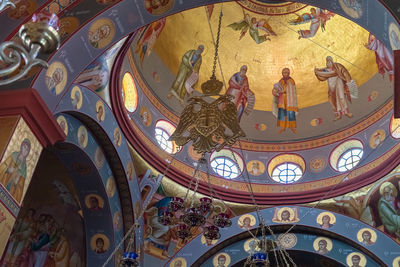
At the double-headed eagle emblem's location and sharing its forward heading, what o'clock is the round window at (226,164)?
The round window is roughly at 6 o'clock from the double-headed eagle emblem.

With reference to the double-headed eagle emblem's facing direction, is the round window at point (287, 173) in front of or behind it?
behind

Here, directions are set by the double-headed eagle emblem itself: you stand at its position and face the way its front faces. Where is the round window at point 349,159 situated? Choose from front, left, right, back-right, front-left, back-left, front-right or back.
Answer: back-left

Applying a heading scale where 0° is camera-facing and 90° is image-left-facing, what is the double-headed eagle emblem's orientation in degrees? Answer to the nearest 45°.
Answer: approximately 0°
